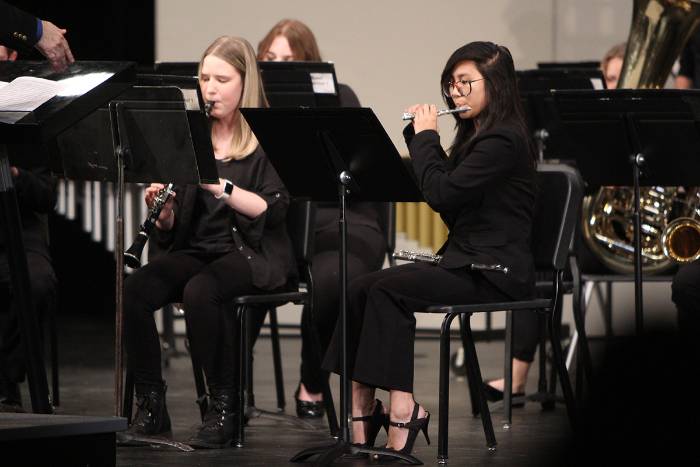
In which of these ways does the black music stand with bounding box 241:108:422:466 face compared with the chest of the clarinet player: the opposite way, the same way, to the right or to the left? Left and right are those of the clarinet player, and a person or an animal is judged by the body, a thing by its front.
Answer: the opposite way

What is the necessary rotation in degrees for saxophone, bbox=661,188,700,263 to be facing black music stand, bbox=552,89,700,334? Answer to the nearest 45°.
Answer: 0° — it already faces it

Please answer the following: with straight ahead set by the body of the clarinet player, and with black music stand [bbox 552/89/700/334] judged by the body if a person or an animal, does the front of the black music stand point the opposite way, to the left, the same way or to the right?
the opposite way

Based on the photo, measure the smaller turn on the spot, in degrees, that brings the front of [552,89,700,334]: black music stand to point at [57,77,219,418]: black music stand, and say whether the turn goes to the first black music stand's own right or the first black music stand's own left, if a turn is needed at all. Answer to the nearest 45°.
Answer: approximately 135° to the first black music stand's own left

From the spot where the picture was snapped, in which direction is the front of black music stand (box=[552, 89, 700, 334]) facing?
facing away from the viewer

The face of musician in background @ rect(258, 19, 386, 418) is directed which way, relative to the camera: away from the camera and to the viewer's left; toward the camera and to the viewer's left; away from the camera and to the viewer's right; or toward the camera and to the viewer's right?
toward the camera and to the viewer's left

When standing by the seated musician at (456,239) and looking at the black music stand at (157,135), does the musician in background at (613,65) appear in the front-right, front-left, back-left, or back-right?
back-right

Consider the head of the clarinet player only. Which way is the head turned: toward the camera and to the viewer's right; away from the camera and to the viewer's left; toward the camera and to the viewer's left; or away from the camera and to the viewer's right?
toward the camera and to the viewer's left

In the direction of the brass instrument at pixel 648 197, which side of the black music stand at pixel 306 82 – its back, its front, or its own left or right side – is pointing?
right

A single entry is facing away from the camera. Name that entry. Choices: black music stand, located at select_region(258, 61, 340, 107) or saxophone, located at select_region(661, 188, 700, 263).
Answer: the black music stand

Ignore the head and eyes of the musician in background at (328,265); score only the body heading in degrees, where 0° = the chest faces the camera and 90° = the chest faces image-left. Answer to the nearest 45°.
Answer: approximately 45°

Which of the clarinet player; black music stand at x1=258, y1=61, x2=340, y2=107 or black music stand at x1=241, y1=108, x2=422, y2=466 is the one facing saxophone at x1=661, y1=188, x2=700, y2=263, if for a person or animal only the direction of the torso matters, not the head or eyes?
black music stand at x1=241, y1=108, x2=422, y2=466
